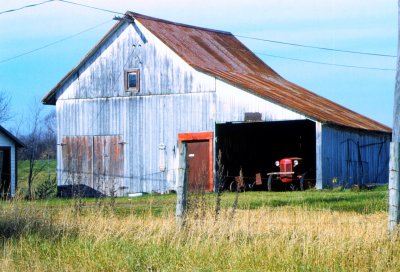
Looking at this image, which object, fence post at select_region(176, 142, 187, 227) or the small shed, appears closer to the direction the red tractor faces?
the fence post

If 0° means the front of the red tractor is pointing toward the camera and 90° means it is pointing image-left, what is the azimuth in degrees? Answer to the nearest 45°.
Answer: approximately 0°

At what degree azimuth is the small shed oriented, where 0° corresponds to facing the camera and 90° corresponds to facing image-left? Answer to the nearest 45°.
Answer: approximately 0°

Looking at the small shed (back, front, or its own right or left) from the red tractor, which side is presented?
left

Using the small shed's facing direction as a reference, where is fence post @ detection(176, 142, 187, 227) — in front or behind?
in front

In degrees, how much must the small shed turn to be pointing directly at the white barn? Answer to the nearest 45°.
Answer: approximately 45° to its left

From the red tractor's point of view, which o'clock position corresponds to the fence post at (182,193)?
The fence post is roughly at 12 o'clock from the red tractor.

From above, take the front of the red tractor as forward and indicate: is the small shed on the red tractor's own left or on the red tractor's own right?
on the red tractor's own right
